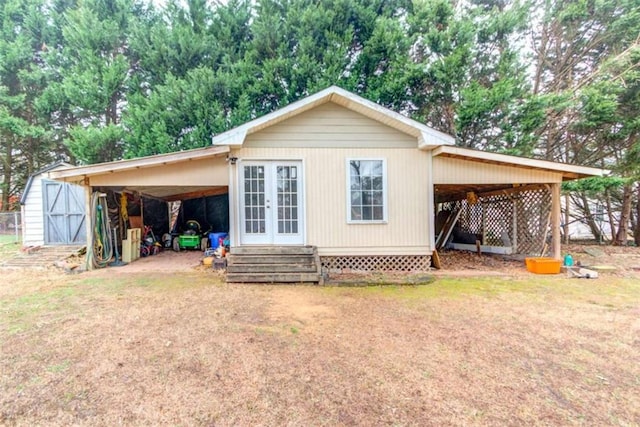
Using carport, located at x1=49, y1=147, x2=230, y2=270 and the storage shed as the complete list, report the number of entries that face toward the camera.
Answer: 2

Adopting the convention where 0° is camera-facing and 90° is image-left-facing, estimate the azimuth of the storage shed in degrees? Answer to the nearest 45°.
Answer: approximately 0°

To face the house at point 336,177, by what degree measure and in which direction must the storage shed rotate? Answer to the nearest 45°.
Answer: approximately 45° to its left

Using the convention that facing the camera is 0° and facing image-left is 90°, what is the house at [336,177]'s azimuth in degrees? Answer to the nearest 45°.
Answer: approximately 0°

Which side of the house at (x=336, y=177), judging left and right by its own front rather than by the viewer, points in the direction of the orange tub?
left

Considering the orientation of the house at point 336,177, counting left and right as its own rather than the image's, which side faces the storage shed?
right

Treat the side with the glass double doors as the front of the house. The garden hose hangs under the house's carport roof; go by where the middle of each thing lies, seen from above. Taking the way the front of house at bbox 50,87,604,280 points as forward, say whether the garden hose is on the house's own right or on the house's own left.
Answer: on the house's own right

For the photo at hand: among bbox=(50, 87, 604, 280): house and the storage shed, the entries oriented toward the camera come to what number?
2

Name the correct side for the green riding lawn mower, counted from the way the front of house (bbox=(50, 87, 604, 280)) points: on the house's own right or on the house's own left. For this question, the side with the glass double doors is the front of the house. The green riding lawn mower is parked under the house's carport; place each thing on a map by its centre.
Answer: on the house's own right
